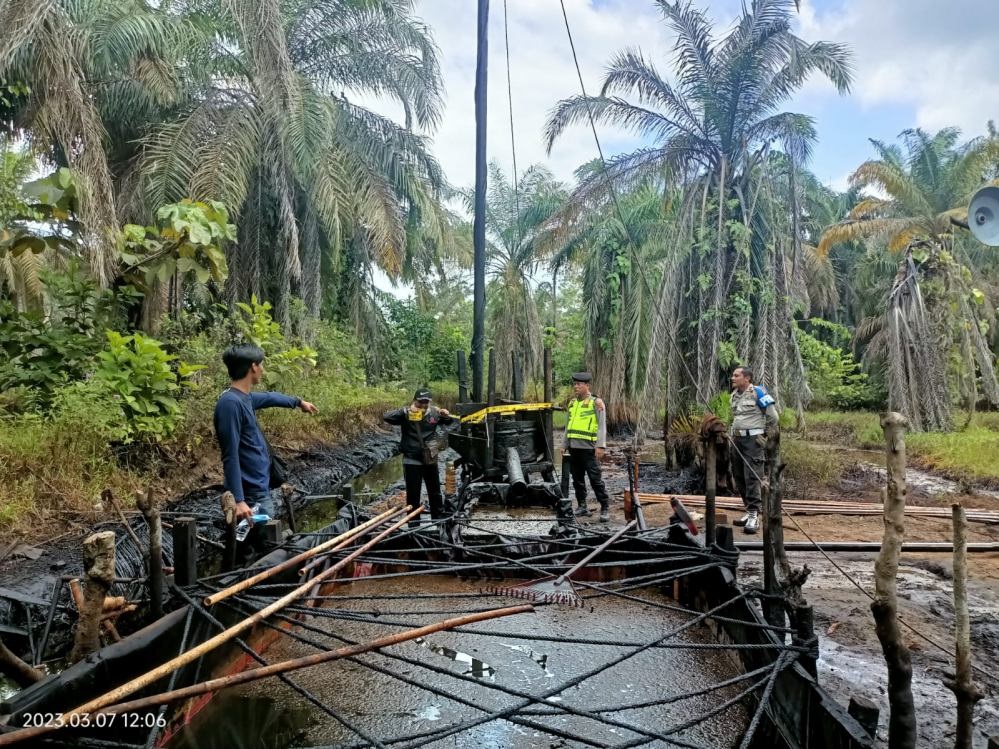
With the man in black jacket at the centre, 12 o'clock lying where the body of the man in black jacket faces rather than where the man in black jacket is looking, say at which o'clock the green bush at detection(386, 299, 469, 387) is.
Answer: The green bush is roughly at 6 o'clock from the man in black jacket.

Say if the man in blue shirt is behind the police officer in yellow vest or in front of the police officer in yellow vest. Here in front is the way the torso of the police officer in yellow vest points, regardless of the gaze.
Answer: in front

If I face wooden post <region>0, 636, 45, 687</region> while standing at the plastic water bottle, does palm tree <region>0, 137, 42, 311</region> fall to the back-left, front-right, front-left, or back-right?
back-right

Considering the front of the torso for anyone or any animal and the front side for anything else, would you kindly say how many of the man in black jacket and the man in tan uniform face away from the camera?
0

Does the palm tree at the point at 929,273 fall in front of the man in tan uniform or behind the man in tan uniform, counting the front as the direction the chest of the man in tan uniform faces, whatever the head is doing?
behind

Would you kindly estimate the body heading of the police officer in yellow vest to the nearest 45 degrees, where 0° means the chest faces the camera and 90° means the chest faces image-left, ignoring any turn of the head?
approximately 45°

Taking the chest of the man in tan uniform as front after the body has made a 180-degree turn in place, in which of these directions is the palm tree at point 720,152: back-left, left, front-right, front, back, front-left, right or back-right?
front-left

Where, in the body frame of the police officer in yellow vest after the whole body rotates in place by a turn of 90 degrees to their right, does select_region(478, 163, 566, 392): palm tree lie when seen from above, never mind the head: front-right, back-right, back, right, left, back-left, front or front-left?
front-right

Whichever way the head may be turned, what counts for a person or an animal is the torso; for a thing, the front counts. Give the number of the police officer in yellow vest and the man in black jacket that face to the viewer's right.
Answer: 0

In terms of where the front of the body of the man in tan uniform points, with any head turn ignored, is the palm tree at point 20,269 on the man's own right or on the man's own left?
on the man's own right

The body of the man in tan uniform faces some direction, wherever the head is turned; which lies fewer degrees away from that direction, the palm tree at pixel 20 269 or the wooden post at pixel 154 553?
the wooden post

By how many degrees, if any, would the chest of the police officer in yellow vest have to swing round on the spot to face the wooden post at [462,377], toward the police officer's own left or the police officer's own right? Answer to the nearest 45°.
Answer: approximately 90° to the police officer's own right
